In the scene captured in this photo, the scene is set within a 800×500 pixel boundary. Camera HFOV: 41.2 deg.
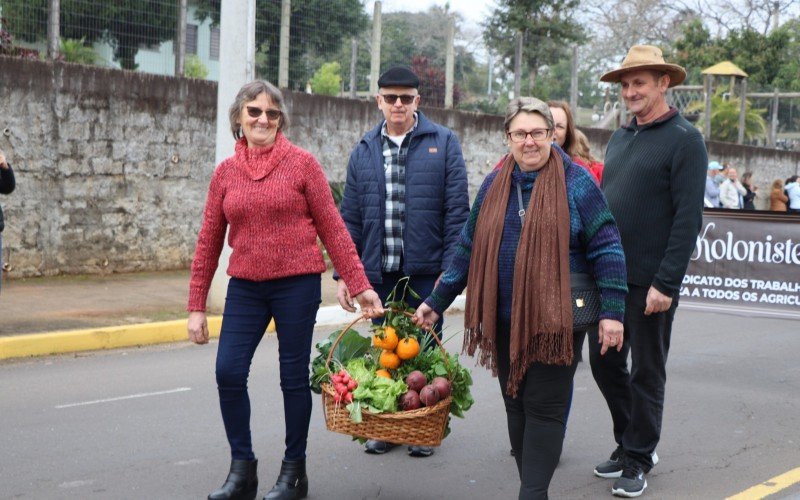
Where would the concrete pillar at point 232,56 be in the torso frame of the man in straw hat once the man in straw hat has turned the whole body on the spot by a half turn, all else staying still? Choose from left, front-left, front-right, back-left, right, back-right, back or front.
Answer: left

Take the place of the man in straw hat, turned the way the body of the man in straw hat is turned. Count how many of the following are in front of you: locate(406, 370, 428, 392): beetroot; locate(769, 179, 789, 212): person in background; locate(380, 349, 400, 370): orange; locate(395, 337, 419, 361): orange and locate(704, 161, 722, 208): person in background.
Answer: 3

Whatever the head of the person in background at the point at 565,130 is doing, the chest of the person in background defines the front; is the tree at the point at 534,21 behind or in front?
behind

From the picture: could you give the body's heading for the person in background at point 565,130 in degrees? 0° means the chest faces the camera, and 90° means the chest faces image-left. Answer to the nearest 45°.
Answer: approximately 0°

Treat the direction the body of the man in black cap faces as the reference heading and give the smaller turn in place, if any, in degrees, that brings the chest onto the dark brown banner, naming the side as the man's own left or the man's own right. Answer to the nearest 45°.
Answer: approximately 135° to the man's own left

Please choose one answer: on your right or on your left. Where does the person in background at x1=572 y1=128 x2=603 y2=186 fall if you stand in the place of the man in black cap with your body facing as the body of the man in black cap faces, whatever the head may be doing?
on your left

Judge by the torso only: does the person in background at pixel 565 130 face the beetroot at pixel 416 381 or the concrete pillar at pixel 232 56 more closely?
the beetroot

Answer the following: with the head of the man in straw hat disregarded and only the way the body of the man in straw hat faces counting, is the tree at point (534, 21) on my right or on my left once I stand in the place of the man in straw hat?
on my right

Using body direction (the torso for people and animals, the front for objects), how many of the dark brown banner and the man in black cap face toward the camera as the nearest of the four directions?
2
